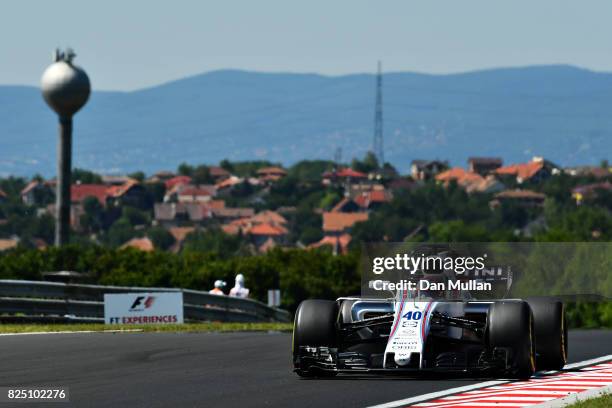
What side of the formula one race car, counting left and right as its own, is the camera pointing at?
front

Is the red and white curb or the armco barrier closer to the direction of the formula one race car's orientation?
the red and white curb

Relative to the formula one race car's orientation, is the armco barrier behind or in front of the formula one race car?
behind
